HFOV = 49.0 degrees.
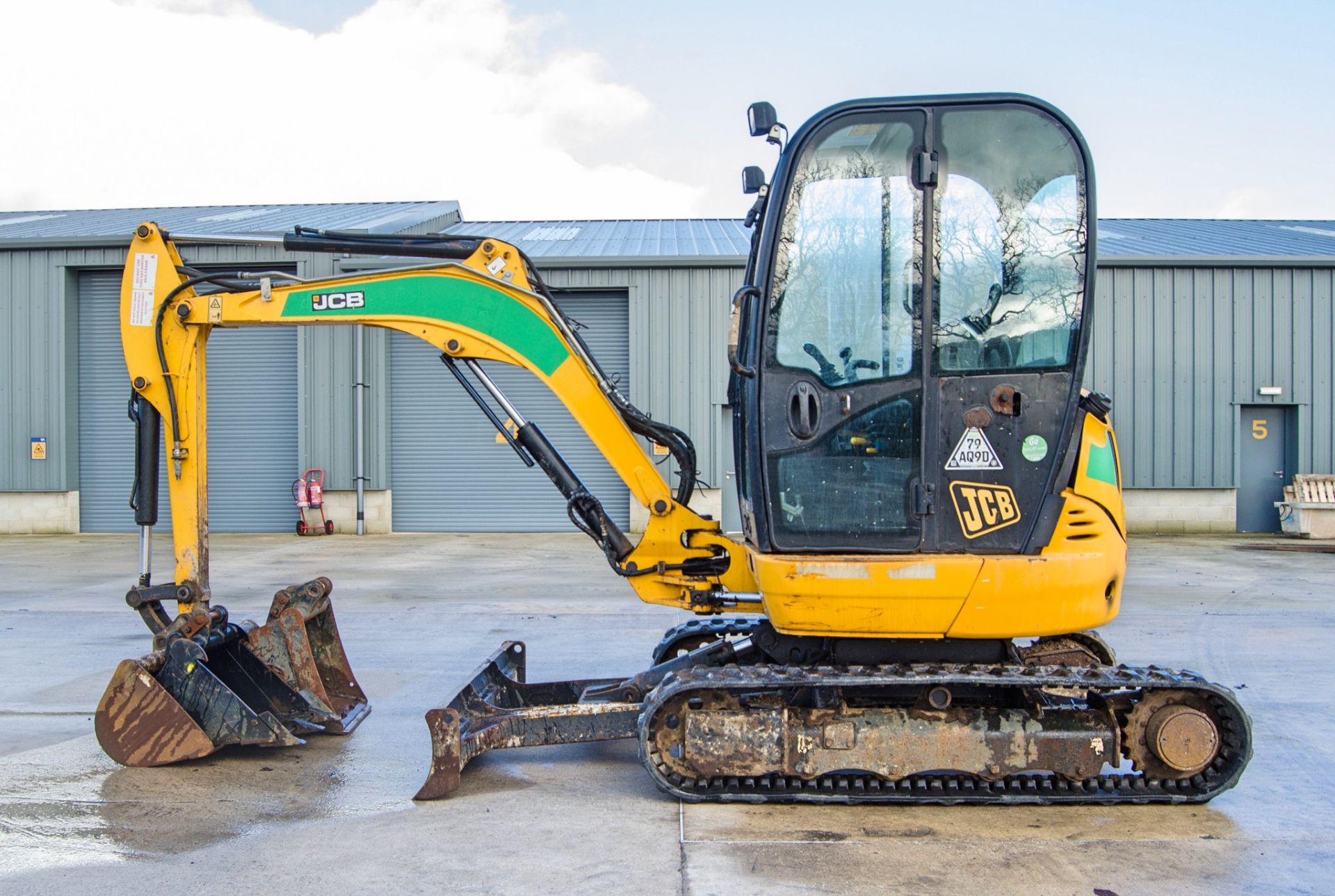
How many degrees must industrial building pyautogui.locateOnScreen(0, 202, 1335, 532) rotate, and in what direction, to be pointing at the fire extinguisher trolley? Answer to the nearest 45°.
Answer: approximately 90° to its right

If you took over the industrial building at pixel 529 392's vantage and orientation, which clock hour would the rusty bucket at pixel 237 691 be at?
The rusty bucket is roughly at 12 o'clock from the industrial building.

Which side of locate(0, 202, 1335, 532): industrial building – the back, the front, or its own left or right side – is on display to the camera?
front

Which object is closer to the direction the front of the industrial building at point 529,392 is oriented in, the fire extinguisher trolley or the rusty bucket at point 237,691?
the rusty bucket

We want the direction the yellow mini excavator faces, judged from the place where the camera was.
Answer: facing to the left of the viewer
